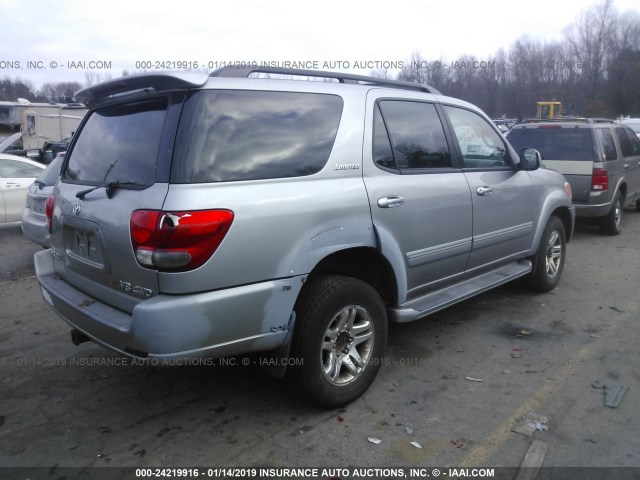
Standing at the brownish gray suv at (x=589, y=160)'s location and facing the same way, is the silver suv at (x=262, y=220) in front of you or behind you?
behind

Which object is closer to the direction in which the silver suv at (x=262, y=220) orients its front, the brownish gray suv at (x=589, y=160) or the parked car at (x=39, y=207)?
the brownish gray suv

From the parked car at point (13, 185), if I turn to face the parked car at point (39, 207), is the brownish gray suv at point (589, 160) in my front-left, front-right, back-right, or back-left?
front-left

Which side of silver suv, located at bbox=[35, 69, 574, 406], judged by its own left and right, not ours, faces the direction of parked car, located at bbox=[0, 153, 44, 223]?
left

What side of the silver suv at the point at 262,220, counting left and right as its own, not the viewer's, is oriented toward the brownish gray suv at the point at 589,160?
front

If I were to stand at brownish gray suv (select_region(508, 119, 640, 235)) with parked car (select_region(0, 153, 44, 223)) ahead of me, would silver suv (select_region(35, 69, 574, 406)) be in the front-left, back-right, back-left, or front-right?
front-left

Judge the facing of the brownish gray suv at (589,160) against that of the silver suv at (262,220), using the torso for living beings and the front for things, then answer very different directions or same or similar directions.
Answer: same or similar directions

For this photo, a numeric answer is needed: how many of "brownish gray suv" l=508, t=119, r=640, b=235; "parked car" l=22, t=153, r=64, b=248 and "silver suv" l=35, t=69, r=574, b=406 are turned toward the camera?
0

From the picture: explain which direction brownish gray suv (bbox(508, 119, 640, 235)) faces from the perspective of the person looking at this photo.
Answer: facing away from the viewer and to the right of the viewer

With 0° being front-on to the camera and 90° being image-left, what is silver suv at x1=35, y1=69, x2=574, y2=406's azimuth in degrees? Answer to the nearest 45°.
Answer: approximately 225°

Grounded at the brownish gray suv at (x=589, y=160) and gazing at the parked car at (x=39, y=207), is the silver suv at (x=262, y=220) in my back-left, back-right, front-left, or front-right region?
front-left

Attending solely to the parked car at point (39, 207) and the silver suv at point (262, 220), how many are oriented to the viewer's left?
0
